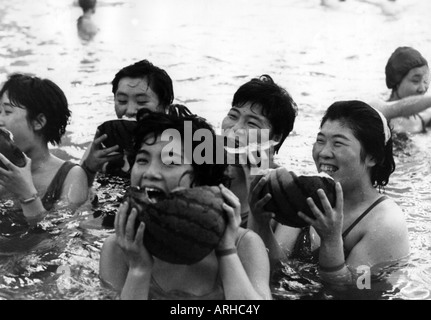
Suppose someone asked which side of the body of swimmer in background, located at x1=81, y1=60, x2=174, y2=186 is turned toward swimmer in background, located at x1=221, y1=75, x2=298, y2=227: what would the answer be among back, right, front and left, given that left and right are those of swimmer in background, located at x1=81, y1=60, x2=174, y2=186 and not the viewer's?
left

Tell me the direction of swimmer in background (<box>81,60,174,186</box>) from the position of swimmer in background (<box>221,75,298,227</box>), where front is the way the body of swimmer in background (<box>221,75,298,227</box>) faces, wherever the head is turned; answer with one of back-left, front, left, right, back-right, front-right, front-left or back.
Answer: right

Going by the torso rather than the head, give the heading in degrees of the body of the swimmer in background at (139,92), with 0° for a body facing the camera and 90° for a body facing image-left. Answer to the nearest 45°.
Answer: approximately 45°

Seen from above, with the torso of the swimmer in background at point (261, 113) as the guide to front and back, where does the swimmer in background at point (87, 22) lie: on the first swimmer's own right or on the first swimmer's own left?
on the first swimmer's own right

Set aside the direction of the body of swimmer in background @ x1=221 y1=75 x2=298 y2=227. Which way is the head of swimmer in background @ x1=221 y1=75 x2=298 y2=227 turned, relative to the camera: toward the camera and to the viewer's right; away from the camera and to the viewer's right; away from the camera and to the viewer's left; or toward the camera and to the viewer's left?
toward the camera and to the viewer's left

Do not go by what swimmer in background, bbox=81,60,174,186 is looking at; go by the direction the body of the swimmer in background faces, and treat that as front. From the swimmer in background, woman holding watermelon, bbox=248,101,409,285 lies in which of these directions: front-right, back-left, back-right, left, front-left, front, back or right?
left
